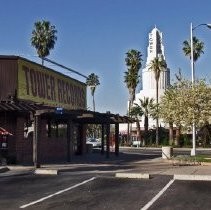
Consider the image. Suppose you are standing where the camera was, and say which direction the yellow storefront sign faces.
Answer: facing the viewer and to the right of the viewer

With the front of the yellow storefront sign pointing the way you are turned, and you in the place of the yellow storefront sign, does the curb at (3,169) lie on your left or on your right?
on your right
